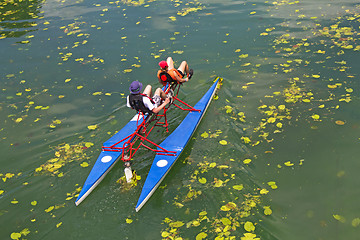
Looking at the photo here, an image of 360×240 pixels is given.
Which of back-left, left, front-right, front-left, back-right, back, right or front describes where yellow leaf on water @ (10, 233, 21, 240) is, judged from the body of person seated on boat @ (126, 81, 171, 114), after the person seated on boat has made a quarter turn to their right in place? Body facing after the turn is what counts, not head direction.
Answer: right

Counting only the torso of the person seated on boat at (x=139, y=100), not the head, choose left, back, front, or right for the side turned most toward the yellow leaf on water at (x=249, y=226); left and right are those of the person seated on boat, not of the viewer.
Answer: right

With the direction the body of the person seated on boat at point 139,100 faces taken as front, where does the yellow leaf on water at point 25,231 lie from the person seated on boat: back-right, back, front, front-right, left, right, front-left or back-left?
back

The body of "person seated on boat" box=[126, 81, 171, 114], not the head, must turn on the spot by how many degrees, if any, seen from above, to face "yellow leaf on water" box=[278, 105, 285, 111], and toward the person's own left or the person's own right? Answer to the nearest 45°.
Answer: approximately 45° to the person's own right

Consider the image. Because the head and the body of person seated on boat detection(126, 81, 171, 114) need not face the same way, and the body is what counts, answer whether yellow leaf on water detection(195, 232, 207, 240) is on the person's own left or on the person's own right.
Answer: on the person's own right

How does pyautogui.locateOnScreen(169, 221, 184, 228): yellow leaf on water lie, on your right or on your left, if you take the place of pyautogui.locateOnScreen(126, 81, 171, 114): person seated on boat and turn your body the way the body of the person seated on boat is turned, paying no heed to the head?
on your right

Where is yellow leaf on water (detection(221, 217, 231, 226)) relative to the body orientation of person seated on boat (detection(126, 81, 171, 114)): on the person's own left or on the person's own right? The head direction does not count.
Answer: on the person's own right

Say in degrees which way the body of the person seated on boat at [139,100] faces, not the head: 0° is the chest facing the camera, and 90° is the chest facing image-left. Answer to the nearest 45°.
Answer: approximately 225°

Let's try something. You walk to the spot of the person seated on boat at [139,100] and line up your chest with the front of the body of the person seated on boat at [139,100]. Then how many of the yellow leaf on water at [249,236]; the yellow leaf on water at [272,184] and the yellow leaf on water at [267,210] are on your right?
3

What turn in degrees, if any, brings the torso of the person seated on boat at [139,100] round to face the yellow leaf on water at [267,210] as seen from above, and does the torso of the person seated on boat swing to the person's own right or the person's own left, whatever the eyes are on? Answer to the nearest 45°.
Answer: approximately 90° to the person's own right
